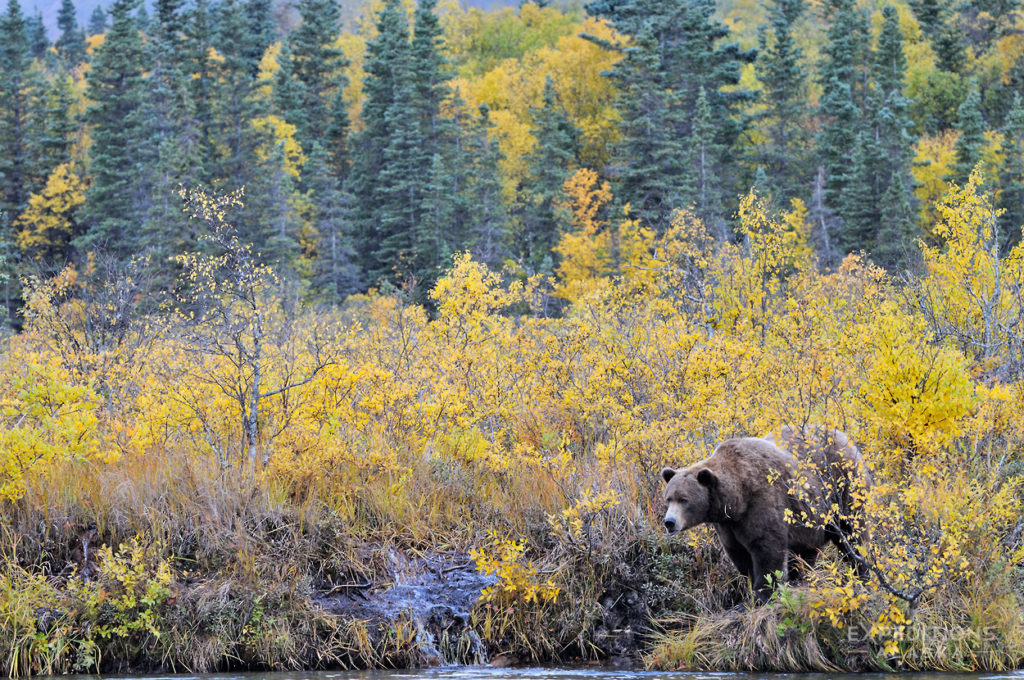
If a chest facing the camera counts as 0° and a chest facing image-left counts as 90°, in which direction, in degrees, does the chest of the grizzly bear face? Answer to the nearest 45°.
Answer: approximately 45°
